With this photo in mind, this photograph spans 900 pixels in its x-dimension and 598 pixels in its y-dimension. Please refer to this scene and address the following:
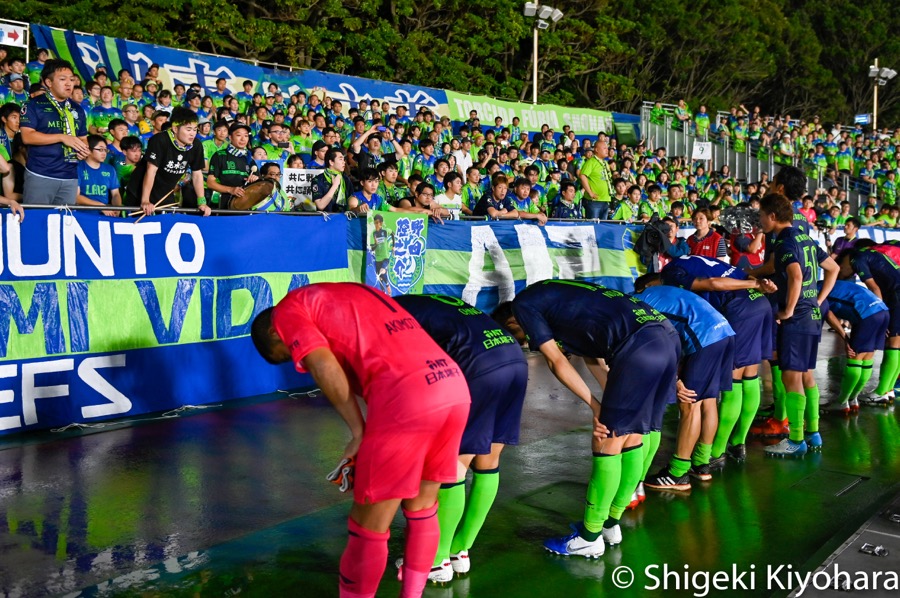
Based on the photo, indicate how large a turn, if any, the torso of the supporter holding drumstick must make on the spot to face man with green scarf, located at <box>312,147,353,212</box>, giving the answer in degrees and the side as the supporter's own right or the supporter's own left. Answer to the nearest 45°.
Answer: approximately 90° to the supporter's own left

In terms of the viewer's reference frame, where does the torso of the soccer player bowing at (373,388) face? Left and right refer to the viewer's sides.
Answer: facing away from the viewer and to the left of the viewer

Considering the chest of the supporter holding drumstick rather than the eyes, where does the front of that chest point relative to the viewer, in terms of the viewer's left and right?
facing the viewer and to the right of the viewer

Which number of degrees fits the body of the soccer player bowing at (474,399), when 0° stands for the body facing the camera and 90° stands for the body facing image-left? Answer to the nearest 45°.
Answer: approximately 135°

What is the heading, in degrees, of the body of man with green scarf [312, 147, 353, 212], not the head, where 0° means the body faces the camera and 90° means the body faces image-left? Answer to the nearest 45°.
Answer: approximately 315°

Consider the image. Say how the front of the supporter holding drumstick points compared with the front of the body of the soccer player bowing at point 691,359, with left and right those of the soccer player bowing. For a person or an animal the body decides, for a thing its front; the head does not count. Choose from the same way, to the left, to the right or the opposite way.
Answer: the opposite way

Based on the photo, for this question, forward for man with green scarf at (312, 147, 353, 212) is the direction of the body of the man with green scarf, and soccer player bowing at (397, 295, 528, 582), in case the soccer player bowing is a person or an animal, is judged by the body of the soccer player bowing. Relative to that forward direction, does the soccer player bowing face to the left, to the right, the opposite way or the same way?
the opposite way

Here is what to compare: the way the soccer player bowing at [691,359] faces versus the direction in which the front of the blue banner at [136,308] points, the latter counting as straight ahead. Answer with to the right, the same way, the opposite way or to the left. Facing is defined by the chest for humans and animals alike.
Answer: the opposite way
